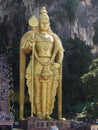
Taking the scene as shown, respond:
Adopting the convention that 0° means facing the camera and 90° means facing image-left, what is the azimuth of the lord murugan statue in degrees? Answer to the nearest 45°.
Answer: approximately 0°
